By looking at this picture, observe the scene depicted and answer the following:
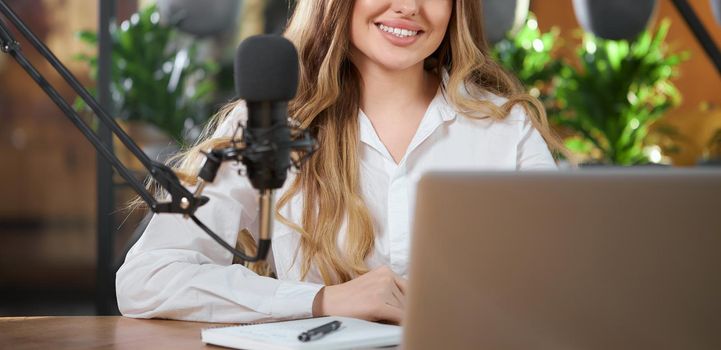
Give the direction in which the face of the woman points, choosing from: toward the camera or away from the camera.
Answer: toward the camera

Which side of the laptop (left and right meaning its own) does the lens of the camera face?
back

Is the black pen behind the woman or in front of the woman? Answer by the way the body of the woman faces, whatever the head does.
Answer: in front

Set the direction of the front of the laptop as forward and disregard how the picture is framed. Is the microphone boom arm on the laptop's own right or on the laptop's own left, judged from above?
on the laptop's own left

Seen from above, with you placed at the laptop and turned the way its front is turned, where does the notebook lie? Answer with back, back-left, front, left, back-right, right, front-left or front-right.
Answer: front-left

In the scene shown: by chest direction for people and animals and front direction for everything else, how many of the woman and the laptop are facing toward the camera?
1

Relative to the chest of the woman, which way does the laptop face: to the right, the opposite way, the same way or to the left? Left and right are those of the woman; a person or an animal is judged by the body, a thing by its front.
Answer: the opposite way

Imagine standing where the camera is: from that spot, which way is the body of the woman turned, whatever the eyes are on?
toward the camera

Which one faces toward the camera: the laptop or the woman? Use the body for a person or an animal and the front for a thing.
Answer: the woman
